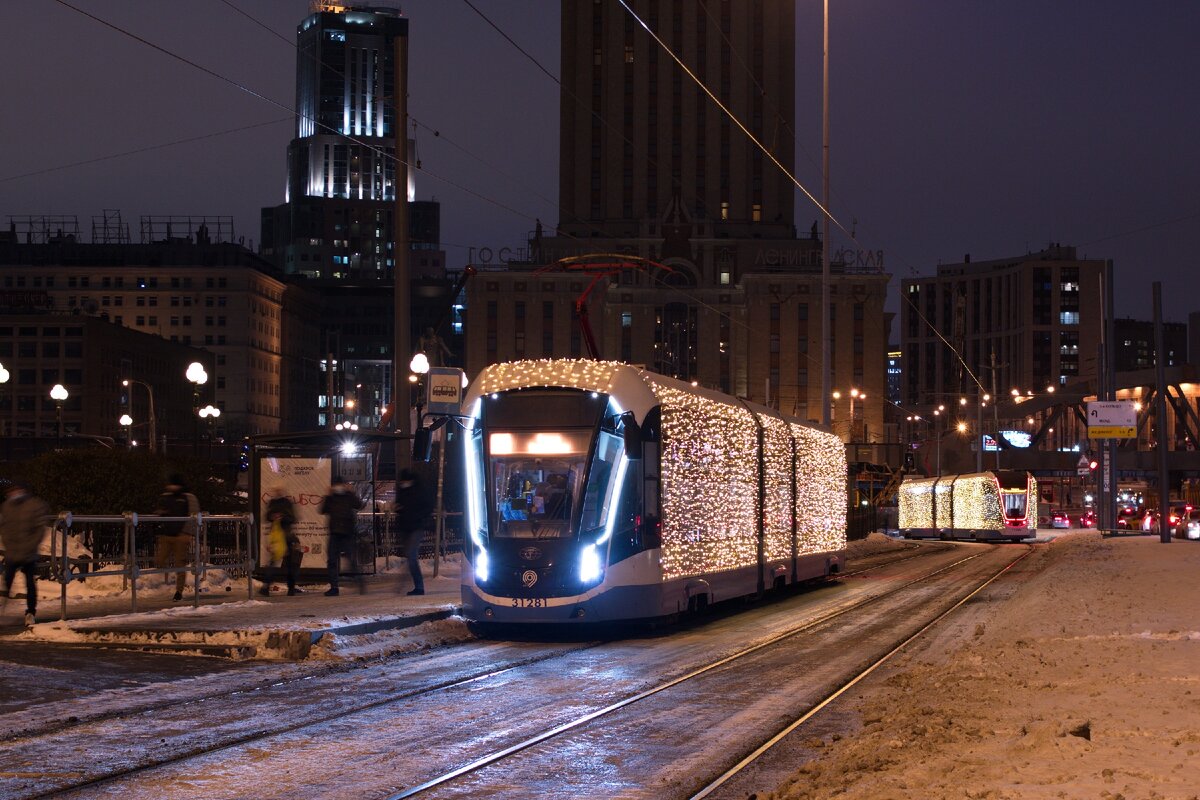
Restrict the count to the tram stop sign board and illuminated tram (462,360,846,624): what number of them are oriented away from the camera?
0

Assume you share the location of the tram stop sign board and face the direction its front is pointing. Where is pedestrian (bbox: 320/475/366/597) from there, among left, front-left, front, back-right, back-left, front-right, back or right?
front-right

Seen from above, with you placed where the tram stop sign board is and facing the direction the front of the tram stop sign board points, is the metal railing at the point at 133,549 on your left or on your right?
on your right

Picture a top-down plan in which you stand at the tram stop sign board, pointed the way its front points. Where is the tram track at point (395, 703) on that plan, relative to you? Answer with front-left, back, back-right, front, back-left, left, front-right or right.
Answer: front

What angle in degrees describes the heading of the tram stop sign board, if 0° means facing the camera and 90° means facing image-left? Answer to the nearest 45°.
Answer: approximately 0°

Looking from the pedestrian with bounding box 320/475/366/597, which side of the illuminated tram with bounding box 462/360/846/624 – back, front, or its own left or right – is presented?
front

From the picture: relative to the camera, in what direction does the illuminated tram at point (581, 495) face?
facing the viewer and to the left of the viewer

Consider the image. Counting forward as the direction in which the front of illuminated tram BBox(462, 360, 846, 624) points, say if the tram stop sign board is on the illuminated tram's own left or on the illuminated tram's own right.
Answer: on the illuminated tram's own right

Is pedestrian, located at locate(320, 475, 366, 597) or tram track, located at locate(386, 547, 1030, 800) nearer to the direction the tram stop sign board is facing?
the tram track

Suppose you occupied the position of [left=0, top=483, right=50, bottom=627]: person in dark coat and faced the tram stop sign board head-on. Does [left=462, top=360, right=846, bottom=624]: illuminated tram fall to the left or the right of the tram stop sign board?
right

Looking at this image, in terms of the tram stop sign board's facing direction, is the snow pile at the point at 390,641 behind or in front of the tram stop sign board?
in front

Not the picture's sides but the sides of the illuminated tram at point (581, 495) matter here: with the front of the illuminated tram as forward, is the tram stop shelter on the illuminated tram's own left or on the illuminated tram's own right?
on the illuminated tram's own right

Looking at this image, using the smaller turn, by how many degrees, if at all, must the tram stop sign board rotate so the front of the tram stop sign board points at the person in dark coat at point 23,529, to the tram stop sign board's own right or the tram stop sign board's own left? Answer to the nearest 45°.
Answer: approximately 45° to the tram stop sign board's own right
